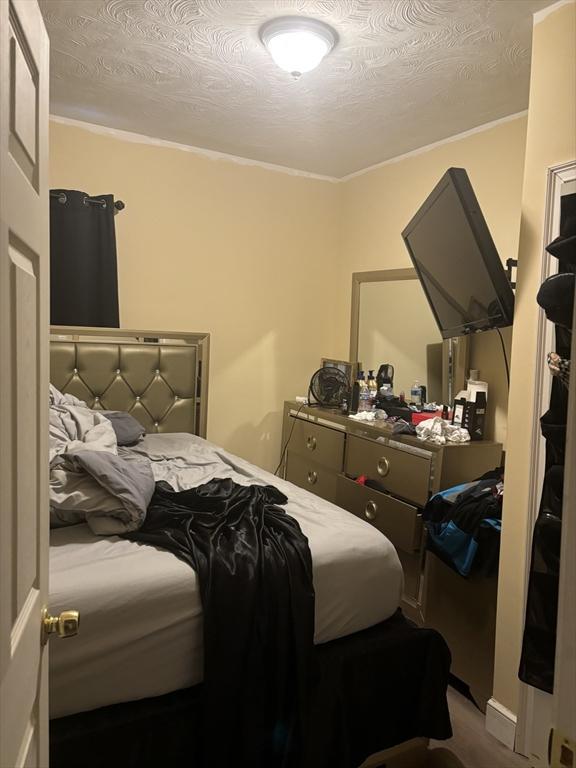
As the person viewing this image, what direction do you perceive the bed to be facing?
facing the viewer and to the right of the viewer

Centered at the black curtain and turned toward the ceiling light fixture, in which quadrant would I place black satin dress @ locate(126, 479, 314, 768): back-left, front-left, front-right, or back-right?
front-right

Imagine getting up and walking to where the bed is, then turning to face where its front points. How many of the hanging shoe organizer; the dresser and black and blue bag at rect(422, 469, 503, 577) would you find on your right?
0

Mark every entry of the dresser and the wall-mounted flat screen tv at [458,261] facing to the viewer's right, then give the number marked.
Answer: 0

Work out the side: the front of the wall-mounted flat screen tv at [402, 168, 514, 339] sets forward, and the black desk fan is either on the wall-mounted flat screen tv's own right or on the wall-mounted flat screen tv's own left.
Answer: on the wall-mounted flat screen tv's own right

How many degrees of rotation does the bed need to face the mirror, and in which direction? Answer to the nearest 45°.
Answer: approximately 90° to its left

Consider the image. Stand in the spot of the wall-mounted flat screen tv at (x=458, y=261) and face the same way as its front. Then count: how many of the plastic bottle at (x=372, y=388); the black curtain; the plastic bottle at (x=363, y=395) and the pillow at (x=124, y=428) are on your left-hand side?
0

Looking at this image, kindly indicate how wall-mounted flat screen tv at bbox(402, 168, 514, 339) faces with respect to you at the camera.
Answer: facing the viewer and to the left of the viewer

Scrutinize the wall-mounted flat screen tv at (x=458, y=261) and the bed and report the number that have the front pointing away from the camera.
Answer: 0

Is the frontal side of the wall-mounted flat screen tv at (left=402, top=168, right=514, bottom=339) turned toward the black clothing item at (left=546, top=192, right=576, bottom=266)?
no

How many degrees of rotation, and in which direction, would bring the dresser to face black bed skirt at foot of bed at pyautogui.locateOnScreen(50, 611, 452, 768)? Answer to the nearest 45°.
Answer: approximately 45° to its left

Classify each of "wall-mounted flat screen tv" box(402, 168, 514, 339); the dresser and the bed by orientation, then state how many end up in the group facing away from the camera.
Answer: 0
